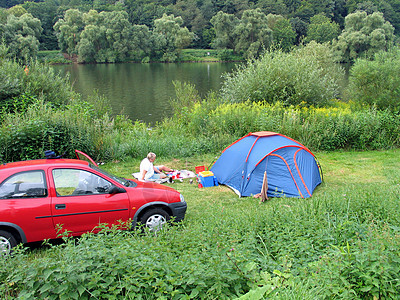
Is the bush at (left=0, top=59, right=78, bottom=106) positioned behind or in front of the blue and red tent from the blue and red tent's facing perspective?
behind

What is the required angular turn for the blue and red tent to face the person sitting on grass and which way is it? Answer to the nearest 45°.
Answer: approximately 135° to its right

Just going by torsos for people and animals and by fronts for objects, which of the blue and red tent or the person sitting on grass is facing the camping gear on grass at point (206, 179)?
the person sitting on grass

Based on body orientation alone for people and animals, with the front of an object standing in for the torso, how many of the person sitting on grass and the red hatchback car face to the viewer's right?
2

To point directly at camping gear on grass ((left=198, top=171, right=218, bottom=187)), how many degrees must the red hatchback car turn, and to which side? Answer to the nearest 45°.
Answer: approximately 45° to its left

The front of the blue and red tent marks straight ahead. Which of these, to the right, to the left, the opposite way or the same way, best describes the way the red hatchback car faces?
to the left

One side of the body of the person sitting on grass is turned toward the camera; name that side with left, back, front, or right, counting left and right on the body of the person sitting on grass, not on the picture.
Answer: right

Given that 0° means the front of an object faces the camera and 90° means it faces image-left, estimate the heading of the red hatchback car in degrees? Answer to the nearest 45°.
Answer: approximately 270°

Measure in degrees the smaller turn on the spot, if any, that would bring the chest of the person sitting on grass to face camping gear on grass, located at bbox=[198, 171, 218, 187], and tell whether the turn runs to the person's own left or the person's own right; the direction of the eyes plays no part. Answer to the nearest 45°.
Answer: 0° — they already face it

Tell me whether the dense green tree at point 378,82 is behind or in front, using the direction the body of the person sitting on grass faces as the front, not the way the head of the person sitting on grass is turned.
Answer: in front

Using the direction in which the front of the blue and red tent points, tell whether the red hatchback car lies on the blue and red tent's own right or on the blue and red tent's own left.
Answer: on the blue and red tent's own right

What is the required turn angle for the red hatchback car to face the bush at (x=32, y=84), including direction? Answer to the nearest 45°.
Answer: approximately 90° to its left

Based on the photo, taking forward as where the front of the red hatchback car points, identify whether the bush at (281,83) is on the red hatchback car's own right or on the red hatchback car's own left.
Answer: on the red hatchback car's own left

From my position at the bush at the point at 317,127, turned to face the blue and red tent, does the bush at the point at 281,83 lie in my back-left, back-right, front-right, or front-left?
back-right
